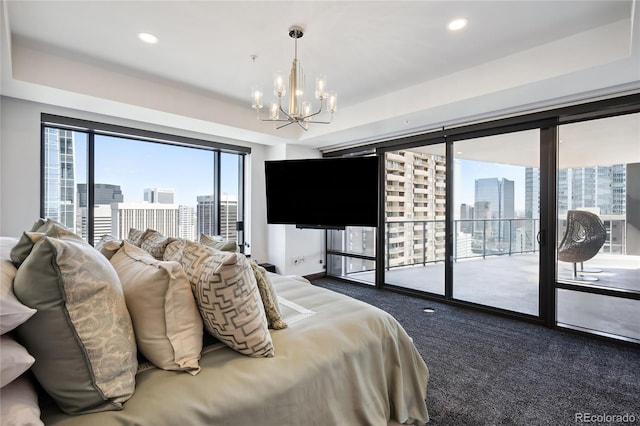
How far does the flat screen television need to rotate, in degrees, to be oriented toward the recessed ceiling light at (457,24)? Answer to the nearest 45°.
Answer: approximately 45° to its left

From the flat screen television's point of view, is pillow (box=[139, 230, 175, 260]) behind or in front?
in front

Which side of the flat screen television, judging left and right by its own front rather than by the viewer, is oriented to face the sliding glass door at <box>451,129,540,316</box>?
left

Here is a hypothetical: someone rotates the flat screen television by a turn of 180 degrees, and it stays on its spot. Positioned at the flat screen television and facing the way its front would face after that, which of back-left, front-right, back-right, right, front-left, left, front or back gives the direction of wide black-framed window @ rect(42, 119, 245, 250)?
left

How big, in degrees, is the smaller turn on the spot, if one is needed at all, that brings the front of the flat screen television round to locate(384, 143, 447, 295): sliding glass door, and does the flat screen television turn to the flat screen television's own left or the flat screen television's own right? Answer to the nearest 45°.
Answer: approximately 135° to the flat screen television's own left

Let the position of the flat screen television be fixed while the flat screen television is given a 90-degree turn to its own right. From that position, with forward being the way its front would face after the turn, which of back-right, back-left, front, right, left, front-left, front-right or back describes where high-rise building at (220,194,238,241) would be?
front-right

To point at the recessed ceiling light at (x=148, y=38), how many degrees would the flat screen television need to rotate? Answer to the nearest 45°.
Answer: approximately 45° to its right

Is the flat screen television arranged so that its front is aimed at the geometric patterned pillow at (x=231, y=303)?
yes

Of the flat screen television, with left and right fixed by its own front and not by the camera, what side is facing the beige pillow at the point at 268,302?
front

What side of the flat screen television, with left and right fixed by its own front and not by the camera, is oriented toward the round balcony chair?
left

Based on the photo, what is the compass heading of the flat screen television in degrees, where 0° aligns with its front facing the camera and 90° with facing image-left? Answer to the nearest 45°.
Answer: approximately 0°
